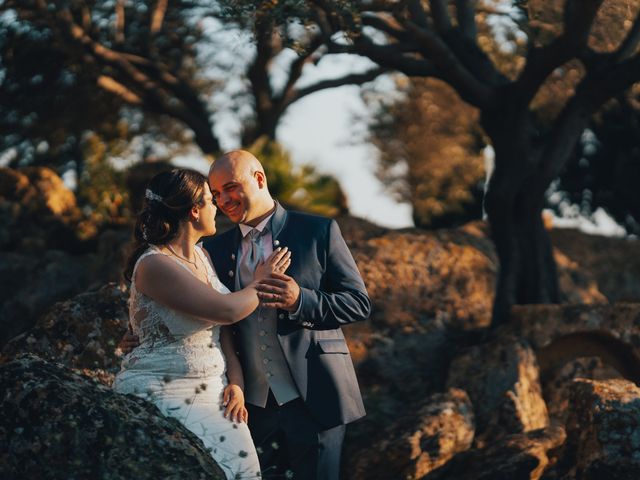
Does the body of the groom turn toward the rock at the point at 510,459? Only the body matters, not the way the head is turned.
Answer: no

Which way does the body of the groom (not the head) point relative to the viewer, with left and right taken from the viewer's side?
facing the viewer and to the left of the viewer

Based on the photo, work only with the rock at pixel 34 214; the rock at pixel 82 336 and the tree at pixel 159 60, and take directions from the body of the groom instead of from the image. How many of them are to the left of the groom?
0

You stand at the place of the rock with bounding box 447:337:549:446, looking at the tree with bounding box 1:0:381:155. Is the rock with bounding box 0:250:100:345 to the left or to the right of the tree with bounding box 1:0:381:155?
left

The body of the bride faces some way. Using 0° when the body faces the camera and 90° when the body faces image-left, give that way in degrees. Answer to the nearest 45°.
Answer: approximately 270°

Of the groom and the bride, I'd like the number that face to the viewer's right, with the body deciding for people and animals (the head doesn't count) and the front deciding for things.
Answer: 1

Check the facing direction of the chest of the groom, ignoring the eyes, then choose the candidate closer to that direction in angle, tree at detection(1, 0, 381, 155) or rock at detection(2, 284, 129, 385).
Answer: the rock

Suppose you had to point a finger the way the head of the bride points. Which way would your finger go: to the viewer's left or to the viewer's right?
to the viewer's right

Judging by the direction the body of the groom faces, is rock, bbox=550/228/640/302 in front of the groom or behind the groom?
behind

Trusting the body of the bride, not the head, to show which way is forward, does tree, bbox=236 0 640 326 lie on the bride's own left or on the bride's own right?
on the bride's own left

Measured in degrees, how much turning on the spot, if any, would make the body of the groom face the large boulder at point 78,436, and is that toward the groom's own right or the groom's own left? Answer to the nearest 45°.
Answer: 0° — they already face it

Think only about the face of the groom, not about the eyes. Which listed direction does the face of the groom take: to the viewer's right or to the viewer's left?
to the viewer's left

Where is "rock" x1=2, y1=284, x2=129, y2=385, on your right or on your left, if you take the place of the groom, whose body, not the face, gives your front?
on your right

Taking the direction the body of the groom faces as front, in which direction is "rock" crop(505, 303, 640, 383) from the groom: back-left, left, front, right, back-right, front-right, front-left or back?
back

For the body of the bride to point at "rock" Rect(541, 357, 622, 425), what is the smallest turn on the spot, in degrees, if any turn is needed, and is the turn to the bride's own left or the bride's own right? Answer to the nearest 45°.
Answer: approximately 45° to the bride's own left

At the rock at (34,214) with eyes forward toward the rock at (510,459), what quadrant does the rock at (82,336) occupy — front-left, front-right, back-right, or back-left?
front-right

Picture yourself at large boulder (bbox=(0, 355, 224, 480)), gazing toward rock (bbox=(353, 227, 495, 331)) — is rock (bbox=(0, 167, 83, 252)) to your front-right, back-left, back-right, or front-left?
front-left
